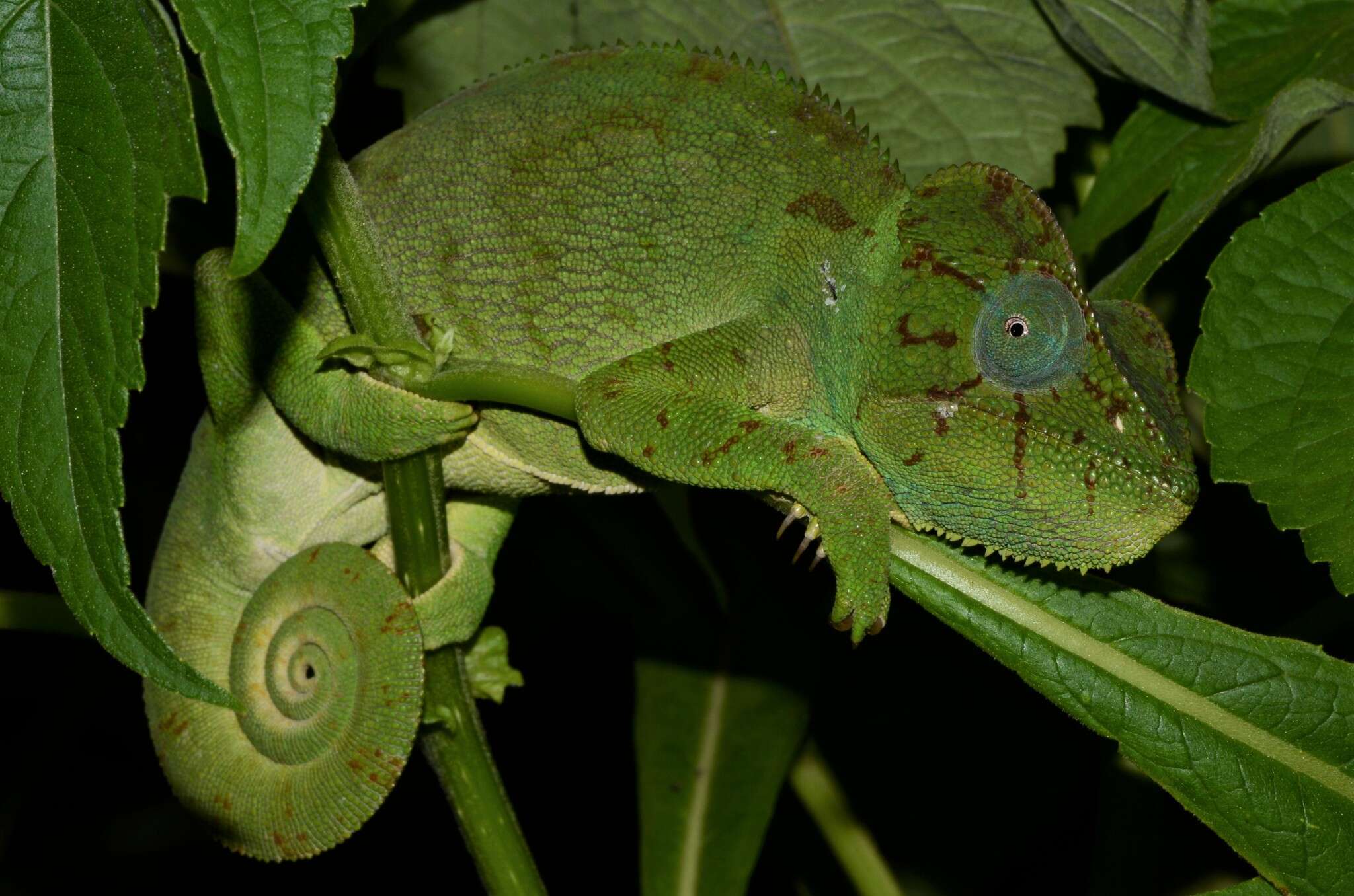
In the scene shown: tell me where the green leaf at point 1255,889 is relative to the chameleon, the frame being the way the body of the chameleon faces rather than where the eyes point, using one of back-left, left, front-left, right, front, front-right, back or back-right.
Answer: front-right

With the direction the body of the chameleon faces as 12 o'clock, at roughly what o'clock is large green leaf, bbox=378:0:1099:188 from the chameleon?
The large green leaf is roughly at 10 o'clock from the chameleon.

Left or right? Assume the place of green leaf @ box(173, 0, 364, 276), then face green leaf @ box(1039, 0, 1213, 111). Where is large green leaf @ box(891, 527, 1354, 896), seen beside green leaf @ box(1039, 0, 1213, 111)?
right

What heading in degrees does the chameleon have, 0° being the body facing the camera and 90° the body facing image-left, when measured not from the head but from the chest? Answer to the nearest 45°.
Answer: approximately 270°

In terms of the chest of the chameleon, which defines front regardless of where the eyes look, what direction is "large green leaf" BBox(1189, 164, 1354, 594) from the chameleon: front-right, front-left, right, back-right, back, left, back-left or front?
front

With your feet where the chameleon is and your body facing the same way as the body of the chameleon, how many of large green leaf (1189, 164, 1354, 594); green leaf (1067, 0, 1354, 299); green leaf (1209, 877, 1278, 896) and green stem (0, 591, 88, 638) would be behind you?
1

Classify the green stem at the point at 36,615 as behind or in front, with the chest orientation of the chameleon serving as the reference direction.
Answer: behind
